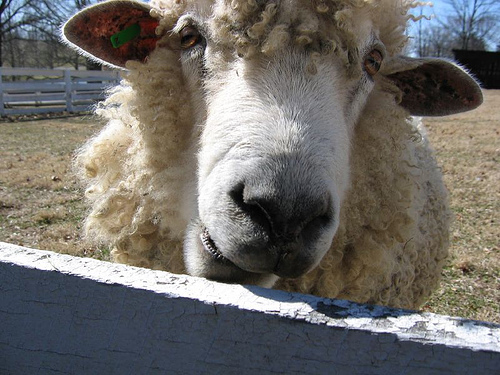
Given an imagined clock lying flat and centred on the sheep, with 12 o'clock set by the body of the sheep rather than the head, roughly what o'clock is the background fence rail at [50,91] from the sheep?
The background fence rail is roughly at 5 o'clock from the sheep.

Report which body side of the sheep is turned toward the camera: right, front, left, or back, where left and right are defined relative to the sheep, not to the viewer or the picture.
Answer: front
